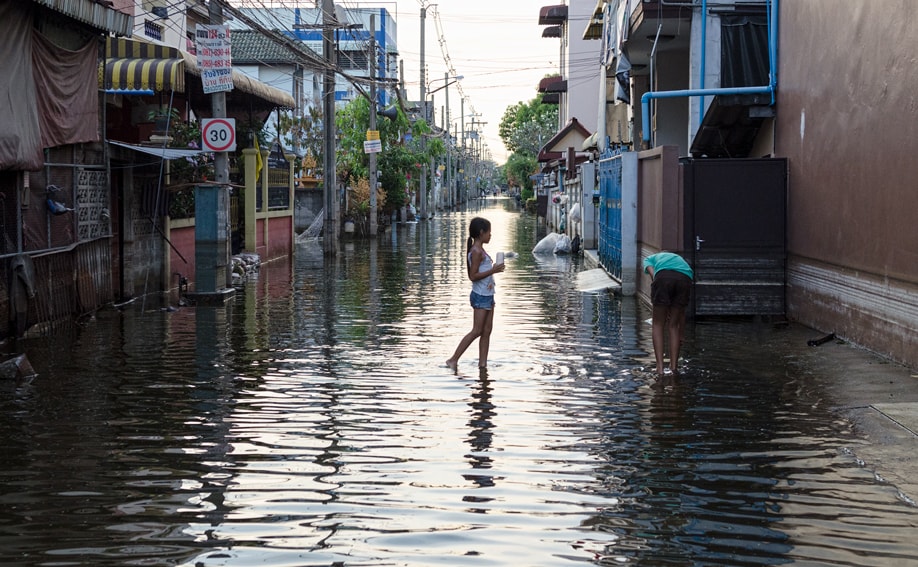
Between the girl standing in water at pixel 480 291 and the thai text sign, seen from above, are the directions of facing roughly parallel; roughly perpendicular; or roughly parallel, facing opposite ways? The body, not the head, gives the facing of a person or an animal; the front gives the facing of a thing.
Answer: roughly perpendicular

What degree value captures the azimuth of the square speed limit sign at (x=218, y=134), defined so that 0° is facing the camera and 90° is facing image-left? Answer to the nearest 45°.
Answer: approximately 0°

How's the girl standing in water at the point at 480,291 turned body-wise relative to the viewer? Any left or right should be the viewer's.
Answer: facing to the right of the viewer

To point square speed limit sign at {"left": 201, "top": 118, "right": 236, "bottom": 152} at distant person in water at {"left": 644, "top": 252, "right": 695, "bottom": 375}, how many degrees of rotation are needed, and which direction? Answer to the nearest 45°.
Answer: approximately 45° to its left

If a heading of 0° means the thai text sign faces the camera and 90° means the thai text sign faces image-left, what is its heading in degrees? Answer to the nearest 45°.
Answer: approximately 0°

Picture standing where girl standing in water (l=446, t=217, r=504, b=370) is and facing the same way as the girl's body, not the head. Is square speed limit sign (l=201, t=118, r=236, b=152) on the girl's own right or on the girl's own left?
on the girl's own left

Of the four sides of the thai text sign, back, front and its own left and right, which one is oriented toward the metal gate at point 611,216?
left

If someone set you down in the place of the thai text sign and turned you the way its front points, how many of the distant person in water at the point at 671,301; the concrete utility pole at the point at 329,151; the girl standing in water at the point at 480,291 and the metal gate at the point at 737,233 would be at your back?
1

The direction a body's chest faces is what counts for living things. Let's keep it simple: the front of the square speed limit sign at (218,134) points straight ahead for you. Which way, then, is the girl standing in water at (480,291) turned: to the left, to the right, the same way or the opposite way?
to the left

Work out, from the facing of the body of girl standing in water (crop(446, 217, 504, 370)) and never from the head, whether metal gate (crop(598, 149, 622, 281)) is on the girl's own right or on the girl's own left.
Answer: on the girl's own left

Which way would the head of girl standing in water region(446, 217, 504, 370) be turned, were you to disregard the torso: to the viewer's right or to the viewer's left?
to the viewer's right

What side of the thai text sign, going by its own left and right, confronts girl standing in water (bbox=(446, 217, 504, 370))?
front

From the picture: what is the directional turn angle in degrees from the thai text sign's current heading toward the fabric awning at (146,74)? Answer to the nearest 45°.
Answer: approximately 135° to its right

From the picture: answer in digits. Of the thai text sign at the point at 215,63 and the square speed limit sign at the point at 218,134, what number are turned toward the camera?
2

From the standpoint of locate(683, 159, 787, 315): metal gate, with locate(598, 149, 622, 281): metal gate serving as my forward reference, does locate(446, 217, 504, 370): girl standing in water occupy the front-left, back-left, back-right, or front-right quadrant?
back-left
